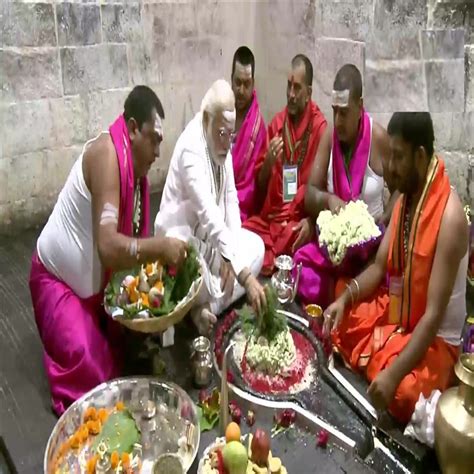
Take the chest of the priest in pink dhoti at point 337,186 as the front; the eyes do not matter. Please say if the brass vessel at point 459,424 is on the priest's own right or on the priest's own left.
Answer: on the priest's own left

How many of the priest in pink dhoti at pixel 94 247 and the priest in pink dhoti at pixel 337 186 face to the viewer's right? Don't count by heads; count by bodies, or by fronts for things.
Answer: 1

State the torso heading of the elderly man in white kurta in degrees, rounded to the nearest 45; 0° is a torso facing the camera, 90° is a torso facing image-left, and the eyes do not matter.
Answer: approximately 315°

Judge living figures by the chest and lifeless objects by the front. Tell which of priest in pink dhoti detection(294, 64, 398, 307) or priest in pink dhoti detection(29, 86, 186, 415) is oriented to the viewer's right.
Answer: priest in pink dhoti detection(29, 86, 186, 415)

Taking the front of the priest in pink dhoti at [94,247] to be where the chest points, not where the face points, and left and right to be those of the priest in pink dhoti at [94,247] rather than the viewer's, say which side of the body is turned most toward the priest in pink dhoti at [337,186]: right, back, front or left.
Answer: front

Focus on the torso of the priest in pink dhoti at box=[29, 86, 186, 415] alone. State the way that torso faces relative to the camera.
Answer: to the viewer's right

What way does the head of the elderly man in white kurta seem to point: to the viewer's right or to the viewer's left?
to the viewer's right

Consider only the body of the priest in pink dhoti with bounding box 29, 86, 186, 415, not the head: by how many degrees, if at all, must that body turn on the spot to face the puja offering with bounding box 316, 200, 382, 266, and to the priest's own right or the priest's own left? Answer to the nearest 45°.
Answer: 0° — they already face it

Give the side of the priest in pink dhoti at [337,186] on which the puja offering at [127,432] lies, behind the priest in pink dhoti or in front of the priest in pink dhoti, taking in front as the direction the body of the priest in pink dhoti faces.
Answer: in front

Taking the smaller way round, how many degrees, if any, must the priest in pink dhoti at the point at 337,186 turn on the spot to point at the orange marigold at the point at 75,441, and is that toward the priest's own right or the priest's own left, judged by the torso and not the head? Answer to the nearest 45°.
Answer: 0° — they already face it
